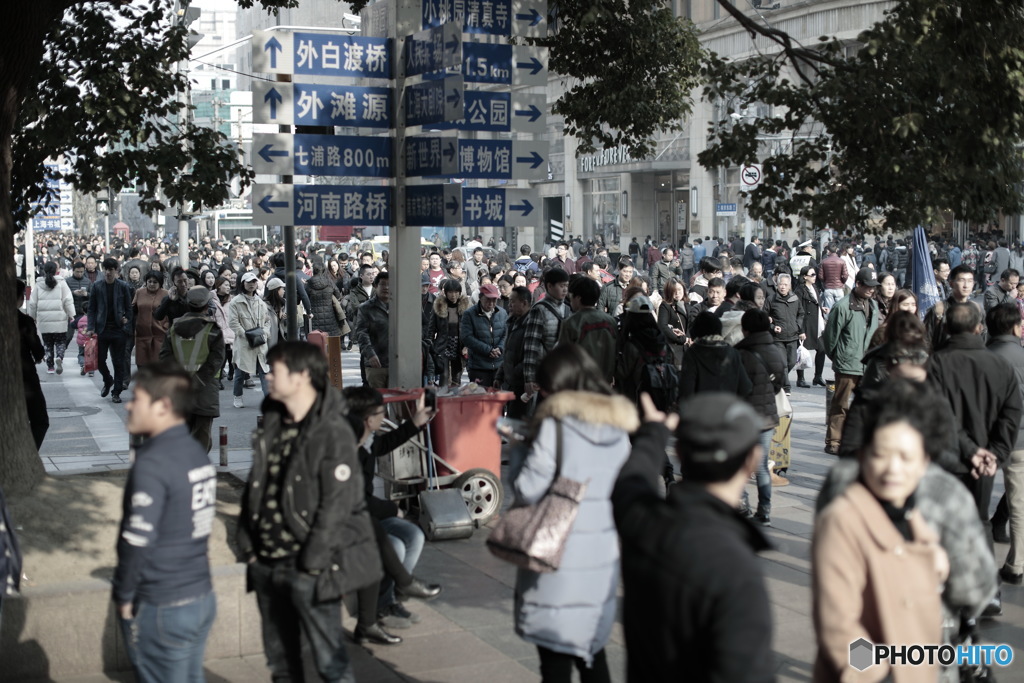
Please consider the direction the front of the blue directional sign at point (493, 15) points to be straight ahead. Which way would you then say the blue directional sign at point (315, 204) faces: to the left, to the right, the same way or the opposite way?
the same way

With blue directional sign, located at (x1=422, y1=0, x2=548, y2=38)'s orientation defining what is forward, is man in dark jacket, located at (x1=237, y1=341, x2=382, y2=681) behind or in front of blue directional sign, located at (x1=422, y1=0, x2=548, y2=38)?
in front

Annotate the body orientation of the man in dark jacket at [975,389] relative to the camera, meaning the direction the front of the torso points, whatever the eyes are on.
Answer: away from the camera

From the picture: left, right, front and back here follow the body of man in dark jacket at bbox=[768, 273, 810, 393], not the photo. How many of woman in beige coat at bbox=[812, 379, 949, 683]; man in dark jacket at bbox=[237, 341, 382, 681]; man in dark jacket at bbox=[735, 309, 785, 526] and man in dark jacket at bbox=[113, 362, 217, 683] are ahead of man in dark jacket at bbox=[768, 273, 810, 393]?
4

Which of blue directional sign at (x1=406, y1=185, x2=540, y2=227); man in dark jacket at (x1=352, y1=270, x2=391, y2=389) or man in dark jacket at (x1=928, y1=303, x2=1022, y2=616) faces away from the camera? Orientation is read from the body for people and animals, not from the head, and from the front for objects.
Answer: man in dark jacket at (x1=928, y1=303, x2=1022, y2=616)

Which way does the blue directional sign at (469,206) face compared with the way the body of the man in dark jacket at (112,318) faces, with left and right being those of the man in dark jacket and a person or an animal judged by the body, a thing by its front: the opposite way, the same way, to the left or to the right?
the same way

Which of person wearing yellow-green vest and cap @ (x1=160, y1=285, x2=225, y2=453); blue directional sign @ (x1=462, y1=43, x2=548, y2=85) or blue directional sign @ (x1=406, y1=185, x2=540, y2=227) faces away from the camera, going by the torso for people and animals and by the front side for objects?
the person wearing yellow-green vest and cap

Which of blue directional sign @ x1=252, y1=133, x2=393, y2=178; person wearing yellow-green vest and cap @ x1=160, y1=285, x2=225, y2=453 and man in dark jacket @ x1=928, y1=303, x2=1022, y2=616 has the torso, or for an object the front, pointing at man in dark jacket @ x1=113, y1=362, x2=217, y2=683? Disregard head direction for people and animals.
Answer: the blue directional sign

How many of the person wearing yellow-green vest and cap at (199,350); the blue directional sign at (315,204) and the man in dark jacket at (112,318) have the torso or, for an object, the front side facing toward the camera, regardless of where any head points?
2

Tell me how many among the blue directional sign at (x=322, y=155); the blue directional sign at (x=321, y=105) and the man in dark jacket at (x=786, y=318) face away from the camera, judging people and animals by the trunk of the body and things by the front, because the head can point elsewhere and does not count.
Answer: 0

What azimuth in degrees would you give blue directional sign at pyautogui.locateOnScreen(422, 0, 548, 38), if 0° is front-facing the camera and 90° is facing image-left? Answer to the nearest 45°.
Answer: approximately 0°

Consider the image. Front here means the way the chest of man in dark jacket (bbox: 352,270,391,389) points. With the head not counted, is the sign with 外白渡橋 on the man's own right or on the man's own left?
on the man's own right

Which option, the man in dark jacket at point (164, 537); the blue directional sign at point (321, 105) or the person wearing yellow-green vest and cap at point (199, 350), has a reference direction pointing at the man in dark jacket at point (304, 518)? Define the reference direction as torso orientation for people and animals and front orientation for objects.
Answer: the blue directional sign

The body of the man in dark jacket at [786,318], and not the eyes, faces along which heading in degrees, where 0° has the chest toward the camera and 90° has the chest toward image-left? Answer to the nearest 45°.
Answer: approximately 0°

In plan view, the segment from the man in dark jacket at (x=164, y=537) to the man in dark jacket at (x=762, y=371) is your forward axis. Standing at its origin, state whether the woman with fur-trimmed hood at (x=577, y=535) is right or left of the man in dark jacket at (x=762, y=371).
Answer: right

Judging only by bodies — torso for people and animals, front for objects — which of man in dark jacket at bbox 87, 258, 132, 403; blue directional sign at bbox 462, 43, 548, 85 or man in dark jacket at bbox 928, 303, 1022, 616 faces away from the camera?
man in dark jacket at bbox 928, 303, 1022, 616

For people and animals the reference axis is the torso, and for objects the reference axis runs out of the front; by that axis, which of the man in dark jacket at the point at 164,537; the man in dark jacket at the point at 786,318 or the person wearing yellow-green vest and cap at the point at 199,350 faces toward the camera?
the man in dark jacket at the point at 786,318

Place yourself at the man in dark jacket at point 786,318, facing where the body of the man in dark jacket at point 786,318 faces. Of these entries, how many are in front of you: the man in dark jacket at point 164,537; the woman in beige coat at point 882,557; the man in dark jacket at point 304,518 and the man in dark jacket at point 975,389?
4
